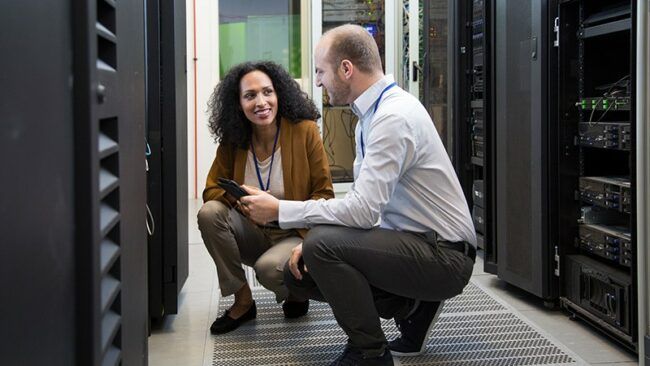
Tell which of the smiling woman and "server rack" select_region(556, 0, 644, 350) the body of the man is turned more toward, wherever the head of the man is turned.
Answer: the smiling woman

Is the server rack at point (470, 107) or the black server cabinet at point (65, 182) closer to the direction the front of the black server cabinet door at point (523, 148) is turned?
the black server cabinet

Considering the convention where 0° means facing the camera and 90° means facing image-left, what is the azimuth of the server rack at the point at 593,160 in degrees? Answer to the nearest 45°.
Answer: approximately 45°

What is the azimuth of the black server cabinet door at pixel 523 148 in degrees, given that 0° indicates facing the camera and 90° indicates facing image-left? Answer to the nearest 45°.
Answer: approximately 45°

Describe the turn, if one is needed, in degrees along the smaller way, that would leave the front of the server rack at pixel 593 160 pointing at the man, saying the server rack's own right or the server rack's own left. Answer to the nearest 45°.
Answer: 0° — it already faces them

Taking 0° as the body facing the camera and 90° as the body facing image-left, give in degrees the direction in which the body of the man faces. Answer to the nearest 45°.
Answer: approximately 90°

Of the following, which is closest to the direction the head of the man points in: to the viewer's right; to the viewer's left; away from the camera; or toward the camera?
to the viewer's left

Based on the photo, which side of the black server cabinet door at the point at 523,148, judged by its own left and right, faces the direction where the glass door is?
right

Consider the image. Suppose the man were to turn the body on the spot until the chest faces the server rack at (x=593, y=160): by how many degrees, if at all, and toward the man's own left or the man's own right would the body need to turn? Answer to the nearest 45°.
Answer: approximately 135° to the man's own right

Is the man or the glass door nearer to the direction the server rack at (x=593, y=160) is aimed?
the man

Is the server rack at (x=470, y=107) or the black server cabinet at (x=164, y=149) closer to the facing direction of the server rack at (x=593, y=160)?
the black server cabinet
